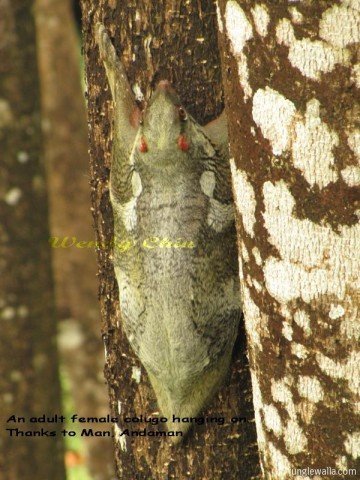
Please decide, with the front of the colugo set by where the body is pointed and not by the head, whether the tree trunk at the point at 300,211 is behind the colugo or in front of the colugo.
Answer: behind

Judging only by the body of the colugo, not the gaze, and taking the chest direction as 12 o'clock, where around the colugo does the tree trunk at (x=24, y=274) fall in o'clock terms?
The tree trunk is roughly at 11 o'clock from the colugo.

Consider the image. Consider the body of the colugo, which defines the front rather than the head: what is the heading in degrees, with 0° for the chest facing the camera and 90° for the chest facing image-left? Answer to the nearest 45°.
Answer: approximately 180°

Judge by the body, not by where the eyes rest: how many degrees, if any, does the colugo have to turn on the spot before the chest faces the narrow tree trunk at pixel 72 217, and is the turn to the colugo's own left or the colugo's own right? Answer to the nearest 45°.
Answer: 0° — it already faces it

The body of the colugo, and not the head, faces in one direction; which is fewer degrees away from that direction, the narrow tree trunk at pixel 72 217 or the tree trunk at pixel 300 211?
the narrow tree trunk
